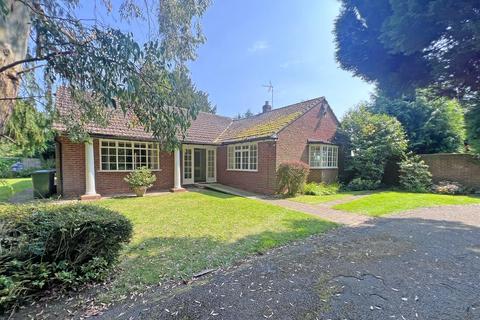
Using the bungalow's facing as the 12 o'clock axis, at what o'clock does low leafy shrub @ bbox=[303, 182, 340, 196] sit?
The low leafy shrub is roughly at 11 o'clock from the bungalow.

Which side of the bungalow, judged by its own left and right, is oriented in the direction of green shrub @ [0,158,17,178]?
right

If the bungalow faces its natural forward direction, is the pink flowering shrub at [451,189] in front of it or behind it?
in front

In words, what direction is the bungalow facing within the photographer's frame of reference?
facing the viewer and to the right of the viewer

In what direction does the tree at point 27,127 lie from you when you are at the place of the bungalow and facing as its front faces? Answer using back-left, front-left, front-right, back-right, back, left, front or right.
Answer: right

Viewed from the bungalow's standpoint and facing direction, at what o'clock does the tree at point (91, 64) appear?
The tree is roughly at 2 o'clock from the bungalow.

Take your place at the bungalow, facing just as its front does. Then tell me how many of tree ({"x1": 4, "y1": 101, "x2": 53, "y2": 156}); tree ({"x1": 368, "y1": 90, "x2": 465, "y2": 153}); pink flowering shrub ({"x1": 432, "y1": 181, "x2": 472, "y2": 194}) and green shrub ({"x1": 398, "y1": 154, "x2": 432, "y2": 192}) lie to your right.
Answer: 1

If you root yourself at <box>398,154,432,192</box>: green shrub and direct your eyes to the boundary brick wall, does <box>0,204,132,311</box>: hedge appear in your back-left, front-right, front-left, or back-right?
back-right

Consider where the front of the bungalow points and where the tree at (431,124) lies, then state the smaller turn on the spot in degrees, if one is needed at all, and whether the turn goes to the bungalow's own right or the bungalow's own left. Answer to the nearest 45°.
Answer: approximately 45° to the bungalow's own left

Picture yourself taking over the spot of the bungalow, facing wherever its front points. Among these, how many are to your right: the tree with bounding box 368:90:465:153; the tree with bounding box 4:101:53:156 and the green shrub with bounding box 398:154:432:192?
1
